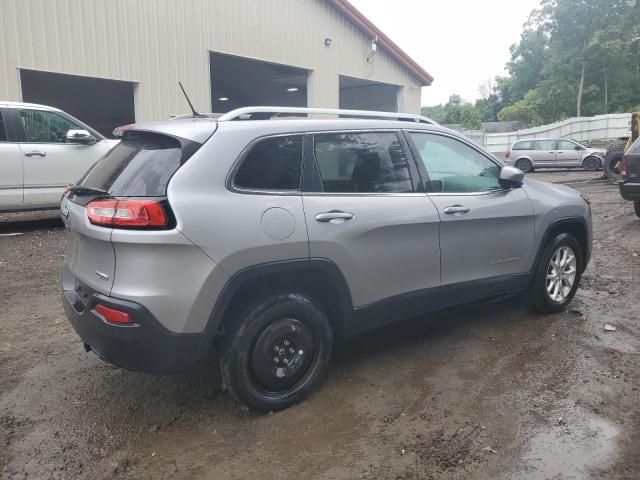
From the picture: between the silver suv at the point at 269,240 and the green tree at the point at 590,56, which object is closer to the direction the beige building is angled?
the silver suv

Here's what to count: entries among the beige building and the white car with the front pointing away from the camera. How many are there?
0

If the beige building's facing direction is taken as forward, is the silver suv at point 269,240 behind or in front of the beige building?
in front

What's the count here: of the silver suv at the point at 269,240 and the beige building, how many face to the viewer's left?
0

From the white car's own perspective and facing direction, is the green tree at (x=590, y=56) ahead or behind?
ahead

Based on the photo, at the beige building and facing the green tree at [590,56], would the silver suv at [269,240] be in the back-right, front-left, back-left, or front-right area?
back-right

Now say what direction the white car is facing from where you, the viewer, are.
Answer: facing to the right of the viewer

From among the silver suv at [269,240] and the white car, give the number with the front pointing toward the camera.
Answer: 0

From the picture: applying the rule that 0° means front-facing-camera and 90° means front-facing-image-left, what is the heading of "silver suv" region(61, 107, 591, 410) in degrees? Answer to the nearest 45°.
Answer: approximately 225°

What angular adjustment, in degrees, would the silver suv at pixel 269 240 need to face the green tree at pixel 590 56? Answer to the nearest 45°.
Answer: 0° — it already faces it

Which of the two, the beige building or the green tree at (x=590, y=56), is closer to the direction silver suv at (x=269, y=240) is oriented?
the green tree

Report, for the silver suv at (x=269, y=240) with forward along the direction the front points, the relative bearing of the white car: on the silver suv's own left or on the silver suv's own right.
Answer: on the silver suv's own left
